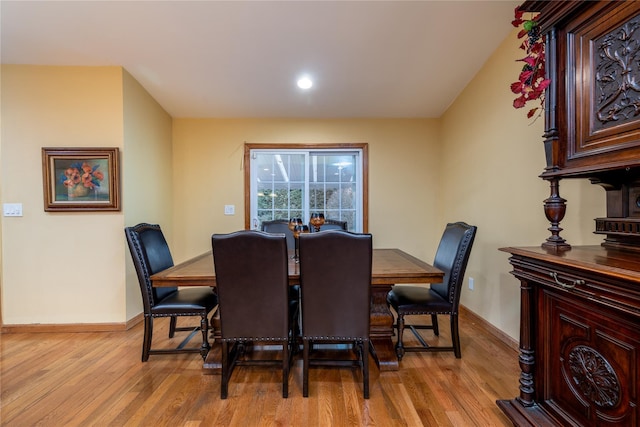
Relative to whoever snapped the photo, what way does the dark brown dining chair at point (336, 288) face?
facing away from the viewer

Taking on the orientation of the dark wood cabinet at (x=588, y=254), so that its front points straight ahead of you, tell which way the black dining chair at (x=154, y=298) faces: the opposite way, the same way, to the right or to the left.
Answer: the opposite way

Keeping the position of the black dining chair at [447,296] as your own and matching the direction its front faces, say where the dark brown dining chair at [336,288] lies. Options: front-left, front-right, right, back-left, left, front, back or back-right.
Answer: front

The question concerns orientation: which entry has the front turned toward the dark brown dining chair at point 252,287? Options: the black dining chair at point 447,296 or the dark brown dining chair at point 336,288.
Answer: the black dining chair at point 447,296

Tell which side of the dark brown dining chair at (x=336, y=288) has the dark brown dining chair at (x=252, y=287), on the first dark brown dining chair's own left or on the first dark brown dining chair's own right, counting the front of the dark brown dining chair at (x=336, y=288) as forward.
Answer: on the first dark brown dining chair's own left

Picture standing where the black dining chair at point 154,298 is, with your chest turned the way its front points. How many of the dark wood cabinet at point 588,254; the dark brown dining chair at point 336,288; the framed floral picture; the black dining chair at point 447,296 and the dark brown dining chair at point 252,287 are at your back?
1

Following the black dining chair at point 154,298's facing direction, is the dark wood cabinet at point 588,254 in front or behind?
in front

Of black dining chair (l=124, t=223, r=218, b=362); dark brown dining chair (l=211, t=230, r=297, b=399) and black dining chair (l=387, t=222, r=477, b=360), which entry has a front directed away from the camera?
dark brown dining chair (l=211, t=230, r=297, b=399)

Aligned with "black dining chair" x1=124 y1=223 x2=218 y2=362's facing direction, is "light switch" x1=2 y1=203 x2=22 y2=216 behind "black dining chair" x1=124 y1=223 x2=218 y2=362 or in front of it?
behind

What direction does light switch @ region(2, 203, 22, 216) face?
toward the camera

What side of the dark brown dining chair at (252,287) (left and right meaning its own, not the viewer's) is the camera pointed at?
back

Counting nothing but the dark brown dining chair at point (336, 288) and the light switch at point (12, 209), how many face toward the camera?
1

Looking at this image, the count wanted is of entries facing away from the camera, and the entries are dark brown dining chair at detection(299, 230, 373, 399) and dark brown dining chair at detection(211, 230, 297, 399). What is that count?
2
